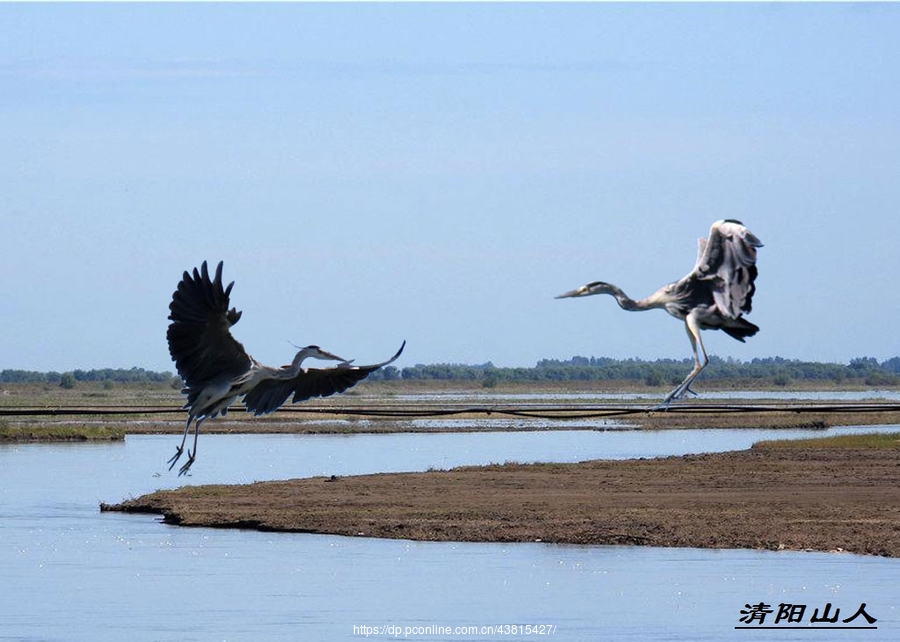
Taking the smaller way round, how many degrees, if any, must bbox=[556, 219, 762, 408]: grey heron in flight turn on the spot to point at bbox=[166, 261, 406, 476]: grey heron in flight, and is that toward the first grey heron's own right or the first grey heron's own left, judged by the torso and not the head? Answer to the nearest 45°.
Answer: approximately 45° to the first grey heron's own right

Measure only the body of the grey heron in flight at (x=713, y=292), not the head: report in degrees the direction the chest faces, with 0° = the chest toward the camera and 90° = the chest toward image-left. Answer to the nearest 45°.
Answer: approximately 90°
